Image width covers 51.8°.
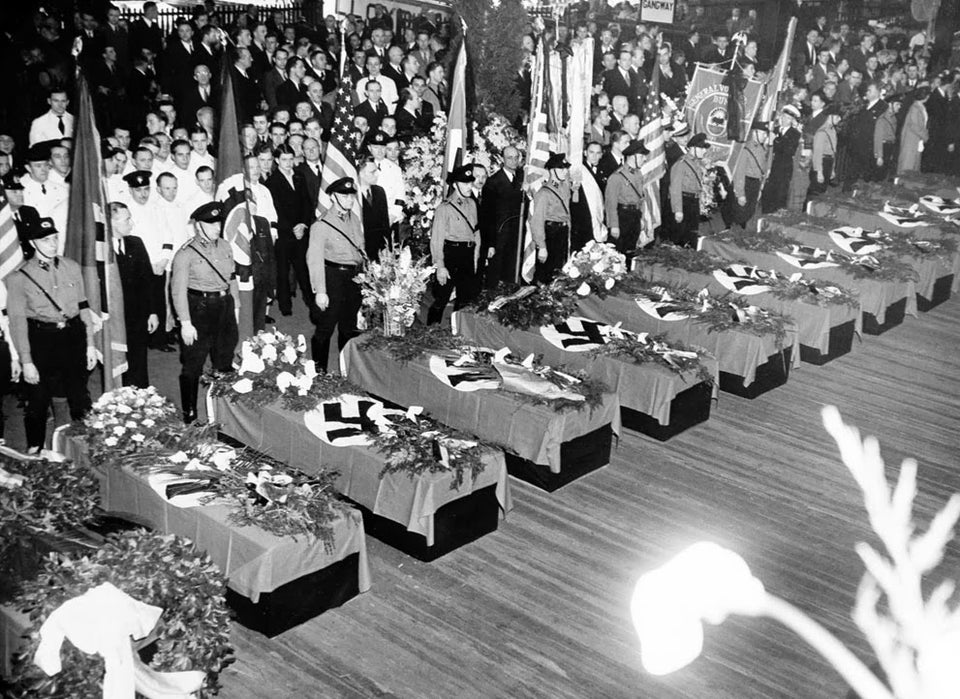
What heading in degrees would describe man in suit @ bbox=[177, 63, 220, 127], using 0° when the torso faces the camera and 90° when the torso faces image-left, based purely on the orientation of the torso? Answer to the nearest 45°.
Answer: approximately 315°

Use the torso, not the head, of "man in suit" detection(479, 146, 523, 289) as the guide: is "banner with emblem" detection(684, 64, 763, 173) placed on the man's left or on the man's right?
on the man's left

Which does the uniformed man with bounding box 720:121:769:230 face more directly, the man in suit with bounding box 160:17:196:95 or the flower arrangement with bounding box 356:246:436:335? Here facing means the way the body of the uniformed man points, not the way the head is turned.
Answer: the flower arrangement

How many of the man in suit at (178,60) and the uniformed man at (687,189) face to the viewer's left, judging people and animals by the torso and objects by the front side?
0

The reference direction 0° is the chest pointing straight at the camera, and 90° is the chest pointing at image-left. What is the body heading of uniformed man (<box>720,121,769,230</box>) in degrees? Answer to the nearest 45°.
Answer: approximately 315°

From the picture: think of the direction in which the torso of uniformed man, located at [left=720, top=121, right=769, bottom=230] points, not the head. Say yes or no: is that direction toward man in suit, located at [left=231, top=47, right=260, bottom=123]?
no

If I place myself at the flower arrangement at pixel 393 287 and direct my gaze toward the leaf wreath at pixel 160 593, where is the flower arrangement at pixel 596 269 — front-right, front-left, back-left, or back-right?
back-left

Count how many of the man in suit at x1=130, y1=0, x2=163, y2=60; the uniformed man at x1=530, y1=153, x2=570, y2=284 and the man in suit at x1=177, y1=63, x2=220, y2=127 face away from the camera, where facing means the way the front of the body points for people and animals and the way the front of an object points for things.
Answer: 0

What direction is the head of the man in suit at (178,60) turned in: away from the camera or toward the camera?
toward the camera

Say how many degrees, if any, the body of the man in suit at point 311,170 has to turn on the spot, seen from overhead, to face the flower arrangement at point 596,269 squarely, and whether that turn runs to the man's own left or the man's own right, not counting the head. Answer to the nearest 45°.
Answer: approximately 45° to the man's own left

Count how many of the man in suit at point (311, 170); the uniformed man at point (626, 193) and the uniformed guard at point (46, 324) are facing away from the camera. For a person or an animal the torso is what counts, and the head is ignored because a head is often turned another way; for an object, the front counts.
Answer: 0

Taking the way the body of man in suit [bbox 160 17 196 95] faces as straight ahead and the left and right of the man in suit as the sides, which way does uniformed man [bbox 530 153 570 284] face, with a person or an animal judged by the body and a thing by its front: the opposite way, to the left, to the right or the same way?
the same way

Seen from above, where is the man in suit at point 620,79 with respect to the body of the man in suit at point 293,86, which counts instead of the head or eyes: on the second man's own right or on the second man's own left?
on the second man's own left

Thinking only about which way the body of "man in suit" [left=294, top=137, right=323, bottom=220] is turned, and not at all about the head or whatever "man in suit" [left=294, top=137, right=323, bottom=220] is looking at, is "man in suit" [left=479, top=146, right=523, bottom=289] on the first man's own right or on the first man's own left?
on the first man's own left

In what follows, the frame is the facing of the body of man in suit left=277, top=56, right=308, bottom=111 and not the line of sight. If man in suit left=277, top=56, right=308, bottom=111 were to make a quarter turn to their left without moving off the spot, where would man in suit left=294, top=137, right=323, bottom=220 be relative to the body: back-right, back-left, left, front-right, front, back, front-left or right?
back-right

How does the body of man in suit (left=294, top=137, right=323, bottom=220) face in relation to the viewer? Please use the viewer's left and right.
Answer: facing the viewer and to the right of the viewer

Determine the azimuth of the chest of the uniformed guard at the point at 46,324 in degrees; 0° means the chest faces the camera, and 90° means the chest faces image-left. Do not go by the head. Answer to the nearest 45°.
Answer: approximately 315°

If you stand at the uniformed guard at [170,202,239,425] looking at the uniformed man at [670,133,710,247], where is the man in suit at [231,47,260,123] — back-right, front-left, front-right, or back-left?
front-left

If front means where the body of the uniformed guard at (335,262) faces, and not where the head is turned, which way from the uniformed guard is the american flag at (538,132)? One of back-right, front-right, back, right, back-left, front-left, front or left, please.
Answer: left

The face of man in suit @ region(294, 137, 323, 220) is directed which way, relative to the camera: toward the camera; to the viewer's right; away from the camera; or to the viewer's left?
toward the camera

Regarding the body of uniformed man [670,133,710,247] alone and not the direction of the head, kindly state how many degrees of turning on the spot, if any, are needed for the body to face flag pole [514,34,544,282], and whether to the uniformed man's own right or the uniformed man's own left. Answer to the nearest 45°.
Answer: approximately 90° to the uniformed man's own right
